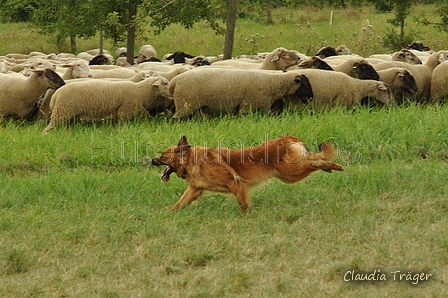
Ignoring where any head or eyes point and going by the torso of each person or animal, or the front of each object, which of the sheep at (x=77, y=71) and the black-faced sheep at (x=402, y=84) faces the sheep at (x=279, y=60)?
the sheep at (x=77, y=71)

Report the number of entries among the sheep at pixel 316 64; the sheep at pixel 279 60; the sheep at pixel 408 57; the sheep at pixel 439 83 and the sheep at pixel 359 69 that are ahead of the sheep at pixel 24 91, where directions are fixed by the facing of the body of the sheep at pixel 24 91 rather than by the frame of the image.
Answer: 5

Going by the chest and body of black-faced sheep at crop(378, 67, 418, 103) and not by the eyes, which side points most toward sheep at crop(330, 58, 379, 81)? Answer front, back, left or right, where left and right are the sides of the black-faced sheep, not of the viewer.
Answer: back

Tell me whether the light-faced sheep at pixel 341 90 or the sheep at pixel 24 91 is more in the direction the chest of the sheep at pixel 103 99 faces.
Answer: the light-faced sheep

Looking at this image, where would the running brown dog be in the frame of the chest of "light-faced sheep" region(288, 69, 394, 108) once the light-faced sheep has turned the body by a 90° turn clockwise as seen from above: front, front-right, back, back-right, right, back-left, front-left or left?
front

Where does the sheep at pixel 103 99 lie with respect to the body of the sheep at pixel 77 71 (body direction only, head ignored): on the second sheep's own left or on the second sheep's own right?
on the second sheep's own right

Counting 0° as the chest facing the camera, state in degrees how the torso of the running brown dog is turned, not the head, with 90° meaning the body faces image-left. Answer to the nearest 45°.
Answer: approximately 90°

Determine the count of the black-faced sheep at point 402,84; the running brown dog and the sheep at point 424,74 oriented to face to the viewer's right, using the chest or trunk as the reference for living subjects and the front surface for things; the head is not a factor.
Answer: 2

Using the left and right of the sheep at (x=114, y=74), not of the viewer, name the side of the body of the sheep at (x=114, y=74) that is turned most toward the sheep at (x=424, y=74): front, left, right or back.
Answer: front

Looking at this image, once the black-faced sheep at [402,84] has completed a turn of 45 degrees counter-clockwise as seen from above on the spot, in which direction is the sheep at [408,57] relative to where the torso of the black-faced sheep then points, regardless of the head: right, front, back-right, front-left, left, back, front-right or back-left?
front-left

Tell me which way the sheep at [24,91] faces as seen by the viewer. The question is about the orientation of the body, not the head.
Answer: to the viewer's right

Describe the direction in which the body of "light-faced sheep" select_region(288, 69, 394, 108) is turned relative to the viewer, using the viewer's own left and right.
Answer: facing to the right of the viewer

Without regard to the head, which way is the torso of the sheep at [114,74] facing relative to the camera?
to the viewer's right

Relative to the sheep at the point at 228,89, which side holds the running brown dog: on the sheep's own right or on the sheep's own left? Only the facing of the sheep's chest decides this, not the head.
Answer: on the sheep's own right

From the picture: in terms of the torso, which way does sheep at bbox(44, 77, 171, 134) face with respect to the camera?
to the viewer's right
